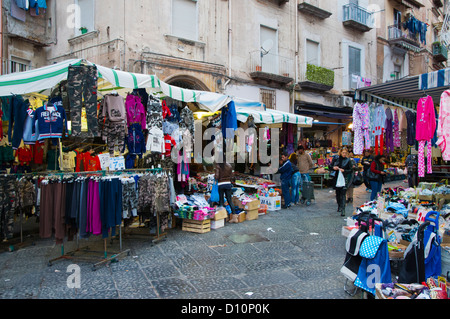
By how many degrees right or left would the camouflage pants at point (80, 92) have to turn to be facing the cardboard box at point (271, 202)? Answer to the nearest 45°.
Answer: approximately 135° to its left

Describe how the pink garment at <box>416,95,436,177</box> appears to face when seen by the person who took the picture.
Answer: facing the viewer and to the left of the viewer

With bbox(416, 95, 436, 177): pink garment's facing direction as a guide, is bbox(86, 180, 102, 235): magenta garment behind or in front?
in front

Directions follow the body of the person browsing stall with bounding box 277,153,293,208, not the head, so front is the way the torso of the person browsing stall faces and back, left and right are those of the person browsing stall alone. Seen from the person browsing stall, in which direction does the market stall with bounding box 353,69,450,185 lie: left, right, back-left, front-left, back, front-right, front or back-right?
back-left

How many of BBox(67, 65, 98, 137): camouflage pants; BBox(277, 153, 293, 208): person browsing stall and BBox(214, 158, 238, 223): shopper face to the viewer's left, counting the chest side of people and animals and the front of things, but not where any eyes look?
1

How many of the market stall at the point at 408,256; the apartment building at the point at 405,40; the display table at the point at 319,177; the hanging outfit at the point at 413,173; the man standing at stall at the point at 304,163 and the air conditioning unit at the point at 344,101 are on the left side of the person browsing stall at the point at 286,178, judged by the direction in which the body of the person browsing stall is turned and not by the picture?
1

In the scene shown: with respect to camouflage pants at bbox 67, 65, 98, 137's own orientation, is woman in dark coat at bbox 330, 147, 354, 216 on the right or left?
on its left

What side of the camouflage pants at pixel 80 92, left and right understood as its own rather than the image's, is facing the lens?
front

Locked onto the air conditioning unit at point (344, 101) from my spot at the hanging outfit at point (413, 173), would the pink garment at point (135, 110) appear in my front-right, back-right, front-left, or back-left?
back-left

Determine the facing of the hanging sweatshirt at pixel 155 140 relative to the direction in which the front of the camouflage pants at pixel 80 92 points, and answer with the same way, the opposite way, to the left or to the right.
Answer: the same way

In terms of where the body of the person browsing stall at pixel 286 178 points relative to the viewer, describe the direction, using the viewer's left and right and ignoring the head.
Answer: facing to the left of the viewer

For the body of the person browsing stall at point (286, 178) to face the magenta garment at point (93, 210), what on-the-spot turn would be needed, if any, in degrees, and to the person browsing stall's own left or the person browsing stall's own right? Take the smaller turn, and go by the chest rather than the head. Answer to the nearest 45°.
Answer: approximately 45° to the person browsing stall's own left

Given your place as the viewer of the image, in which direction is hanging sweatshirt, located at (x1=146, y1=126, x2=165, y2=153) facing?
facing the viewer
